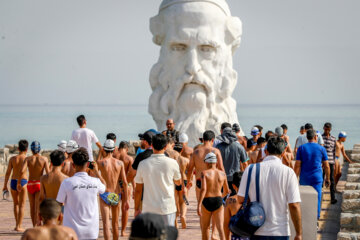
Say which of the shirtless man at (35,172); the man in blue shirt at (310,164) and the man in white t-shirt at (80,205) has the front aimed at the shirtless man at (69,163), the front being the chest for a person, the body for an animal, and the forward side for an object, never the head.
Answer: the man in white t-shirt

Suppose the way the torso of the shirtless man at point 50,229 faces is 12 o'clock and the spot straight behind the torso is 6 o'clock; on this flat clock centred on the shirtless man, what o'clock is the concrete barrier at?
The concrete barrier is roughly at 2 o'clock from the shirtless man.

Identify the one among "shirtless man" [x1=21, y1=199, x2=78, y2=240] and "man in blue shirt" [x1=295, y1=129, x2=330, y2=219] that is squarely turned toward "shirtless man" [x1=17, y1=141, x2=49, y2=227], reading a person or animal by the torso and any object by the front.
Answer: "shirtless man" [x1=21, y1=199, x2=78, y2=240]

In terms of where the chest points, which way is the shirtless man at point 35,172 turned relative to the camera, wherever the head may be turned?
away from the camera

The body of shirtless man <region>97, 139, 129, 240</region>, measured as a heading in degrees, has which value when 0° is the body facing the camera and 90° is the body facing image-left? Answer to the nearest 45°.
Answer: approximately 180°

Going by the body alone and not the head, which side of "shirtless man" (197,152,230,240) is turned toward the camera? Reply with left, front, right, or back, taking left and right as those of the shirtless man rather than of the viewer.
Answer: back

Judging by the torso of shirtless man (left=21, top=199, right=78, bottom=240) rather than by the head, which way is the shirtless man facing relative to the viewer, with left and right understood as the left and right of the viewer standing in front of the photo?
facing away from the viewer

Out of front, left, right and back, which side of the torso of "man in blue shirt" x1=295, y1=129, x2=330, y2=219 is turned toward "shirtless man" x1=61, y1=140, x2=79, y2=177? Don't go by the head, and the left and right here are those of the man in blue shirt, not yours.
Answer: left

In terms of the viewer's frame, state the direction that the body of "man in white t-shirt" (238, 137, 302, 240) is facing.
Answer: away from the camera

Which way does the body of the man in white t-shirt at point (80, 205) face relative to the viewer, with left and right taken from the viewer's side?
facing away from the viewer

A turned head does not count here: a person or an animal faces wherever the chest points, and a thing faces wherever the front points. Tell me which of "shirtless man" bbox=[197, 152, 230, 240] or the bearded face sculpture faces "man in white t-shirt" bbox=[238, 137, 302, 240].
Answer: the bearded face sculpture
